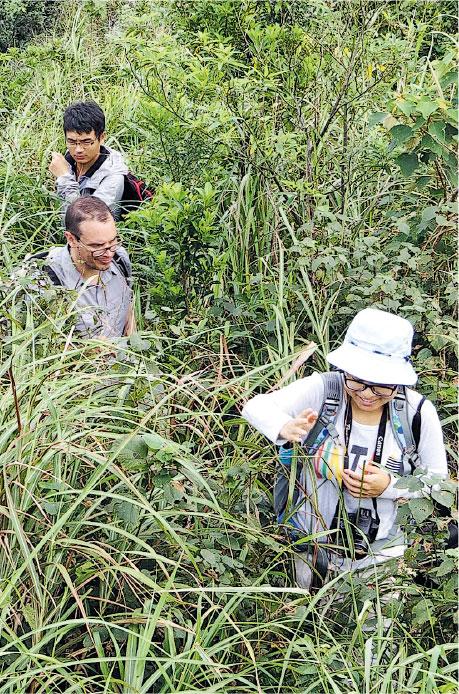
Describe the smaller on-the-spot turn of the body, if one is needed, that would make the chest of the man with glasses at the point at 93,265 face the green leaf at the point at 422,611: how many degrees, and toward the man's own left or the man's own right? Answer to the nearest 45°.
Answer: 0° — they already face it

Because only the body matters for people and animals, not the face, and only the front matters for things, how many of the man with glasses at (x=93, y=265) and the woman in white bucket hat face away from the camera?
0

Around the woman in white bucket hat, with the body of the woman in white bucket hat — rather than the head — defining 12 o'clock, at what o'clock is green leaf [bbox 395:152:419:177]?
The green leaf is roughly at 6 o'clock from the woman in white bucket hat.

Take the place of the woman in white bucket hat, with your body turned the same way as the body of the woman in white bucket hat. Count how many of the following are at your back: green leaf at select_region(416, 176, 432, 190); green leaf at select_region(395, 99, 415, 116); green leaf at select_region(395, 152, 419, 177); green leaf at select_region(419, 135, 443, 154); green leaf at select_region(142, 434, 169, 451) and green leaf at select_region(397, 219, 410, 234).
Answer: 5

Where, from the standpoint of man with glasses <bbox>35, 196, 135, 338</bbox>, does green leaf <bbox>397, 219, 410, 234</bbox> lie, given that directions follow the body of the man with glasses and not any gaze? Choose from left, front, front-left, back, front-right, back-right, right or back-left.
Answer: front-left

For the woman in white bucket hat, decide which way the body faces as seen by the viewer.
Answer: toward the camera

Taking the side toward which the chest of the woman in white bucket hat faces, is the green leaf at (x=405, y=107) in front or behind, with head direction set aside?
behind

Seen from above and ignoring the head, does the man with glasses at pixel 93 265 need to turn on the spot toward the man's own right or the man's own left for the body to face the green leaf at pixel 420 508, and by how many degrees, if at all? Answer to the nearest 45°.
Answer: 0° — they already face it

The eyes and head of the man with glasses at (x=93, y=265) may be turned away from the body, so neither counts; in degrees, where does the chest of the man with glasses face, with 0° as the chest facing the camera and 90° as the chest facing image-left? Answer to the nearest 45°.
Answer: approximately 315°

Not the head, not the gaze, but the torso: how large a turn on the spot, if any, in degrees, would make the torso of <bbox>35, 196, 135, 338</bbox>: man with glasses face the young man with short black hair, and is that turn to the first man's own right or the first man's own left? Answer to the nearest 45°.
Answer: approximately 135° to the first man's own left

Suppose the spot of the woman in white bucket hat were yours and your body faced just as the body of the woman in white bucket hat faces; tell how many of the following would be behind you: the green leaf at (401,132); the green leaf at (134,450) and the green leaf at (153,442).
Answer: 1

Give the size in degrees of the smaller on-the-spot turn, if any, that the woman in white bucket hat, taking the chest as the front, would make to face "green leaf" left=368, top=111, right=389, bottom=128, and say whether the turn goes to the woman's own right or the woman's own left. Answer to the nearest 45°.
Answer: approximately 180°

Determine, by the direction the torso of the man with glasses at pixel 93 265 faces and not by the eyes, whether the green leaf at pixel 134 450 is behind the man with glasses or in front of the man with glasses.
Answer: in front

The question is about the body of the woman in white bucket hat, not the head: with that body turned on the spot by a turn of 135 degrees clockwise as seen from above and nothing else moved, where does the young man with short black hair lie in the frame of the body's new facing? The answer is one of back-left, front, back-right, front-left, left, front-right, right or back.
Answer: front
